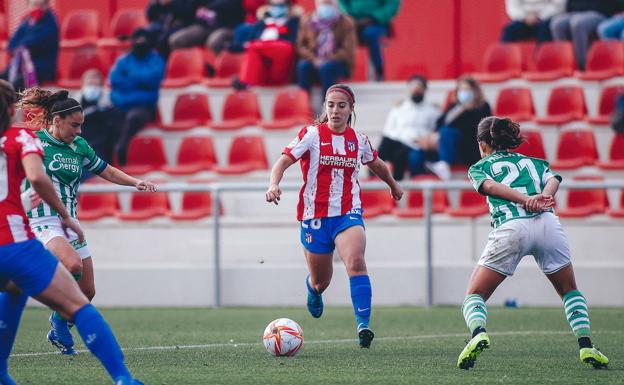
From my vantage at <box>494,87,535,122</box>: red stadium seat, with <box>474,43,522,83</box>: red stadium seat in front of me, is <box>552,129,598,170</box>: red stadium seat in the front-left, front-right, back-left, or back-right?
back-right

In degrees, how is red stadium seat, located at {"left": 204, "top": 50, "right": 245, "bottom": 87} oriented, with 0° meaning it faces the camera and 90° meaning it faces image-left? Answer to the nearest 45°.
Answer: approximately 45°

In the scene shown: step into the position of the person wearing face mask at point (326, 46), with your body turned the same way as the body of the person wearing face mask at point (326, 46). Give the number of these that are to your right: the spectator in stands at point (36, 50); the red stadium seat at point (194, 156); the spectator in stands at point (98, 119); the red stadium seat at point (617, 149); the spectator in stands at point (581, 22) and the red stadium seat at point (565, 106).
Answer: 3

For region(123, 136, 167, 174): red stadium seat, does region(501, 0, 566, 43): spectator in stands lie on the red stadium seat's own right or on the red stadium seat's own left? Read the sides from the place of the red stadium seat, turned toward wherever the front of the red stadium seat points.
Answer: on the red stadium seat's own left

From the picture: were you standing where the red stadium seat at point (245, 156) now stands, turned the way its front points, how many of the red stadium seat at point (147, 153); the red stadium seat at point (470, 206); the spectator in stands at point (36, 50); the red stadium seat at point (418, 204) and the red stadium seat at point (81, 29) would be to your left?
2

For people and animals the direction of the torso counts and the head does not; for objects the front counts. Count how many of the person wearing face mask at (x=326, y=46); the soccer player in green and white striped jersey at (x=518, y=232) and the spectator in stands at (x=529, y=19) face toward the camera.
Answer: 2

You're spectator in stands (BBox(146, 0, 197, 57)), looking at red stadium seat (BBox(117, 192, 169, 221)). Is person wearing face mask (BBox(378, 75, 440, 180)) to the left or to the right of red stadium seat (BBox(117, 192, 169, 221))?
left

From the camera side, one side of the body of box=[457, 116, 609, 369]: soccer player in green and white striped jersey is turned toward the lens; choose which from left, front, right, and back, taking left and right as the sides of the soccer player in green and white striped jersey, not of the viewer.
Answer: back

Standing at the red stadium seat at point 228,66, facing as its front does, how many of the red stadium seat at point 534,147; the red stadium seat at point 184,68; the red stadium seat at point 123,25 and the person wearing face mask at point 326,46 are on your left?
2

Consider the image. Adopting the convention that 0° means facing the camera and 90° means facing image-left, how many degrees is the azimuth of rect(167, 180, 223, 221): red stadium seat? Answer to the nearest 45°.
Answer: approximately 45°

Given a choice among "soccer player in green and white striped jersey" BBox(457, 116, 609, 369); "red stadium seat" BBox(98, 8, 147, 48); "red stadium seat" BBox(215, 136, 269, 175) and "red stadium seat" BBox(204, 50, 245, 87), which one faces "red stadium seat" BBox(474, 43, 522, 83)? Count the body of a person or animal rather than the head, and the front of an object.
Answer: the soccer player in green and white striped jersey

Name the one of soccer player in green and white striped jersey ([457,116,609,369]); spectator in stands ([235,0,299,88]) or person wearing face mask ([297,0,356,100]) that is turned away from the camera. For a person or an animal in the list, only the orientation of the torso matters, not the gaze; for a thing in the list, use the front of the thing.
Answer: the soccer player in green and white striped jersey

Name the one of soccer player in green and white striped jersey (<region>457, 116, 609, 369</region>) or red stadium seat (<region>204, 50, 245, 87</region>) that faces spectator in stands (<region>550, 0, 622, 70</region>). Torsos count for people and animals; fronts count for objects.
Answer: the soccer player in green and white striped jersey

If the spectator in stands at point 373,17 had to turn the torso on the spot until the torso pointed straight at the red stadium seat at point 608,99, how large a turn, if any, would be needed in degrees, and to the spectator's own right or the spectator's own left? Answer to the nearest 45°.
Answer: approximately 90° to the spectator's own left

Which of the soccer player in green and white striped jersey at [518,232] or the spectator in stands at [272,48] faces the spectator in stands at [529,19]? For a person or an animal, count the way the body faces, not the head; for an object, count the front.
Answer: the soccer player in green and white striped jersey

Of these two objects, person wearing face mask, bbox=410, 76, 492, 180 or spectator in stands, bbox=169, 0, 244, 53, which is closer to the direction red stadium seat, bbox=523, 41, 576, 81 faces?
the person wearing face mask

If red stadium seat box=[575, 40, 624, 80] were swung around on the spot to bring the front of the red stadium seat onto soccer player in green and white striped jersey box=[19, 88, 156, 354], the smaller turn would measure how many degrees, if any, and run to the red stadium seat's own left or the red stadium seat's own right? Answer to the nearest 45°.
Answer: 0° — it already faces them

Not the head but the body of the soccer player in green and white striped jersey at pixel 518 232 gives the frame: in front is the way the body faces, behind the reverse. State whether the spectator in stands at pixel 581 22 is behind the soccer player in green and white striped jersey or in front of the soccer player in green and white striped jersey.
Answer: in front

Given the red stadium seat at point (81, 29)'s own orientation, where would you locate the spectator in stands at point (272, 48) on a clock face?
The spectator in stands is roughly at 9 o'clock from the red stadium seat.

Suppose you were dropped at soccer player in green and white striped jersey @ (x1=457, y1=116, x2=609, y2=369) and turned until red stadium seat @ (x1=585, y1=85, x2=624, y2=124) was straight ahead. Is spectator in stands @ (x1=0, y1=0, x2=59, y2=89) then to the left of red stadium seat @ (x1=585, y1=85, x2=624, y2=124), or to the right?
left
